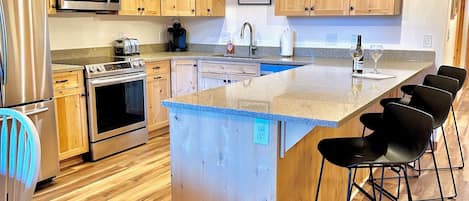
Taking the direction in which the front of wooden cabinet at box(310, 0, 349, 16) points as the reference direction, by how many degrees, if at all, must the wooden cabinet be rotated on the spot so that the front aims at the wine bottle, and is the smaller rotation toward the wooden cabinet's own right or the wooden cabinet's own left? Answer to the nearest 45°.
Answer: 0° — it already faces it

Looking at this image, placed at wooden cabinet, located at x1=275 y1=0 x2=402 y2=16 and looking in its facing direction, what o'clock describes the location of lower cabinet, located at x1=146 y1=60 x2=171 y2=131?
The lower cabinet is roughly at 3 o'clock from the wooden cabinet.

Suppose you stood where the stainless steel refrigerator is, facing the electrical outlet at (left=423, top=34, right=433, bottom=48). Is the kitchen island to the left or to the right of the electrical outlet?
right

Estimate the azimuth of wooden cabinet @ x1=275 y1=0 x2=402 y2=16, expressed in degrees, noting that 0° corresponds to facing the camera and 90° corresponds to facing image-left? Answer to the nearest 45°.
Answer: approximately 0°

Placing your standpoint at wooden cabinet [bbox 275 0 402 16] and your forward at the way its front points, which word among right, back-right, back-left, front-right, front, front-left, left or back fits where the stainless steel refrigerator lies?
front-right

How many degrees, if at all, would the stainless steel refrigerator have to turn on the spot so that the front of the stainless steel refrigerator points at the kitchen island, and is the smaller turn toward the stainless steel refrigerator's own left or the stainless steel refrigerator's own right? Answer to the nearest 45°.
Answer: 0° — it already faces it

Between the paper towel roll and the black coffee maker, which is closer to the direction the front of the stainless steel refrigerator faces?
the paper towel roll

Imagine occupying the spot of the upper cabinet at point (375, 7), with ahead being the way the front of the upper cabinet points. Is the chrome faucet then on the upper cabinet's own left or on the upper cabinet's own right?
on the upper cabinet's own right

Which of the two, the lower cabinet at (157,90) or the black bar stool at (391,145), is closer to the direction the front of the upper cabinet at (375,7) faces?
the black bar stool

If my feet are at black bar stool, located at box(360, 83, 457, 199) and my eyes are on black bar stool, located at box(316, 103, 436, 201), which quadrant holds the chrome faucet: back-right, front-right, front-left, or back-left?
back-right

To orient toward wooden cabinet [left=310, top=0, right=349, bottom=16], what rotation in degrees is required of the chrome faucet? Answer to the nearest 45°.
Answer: approximately 90° to its left
